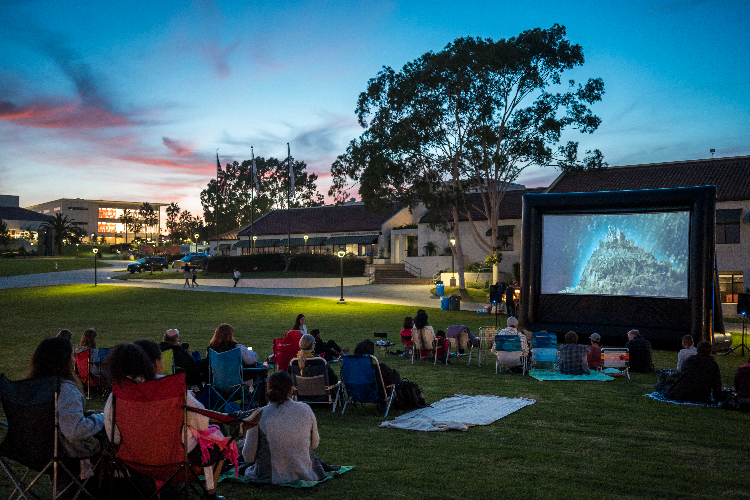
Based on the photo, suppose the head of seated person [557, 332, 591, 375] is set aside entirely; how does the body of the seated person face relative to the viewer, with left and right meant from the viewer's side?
facing away from the viewer

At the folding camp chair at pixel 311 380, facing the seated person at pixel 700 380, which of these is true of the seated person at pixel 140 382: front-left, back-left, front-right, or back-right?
back-right

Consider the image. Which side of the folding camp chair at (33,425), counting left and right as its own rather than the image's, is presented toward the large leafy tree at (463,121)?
front

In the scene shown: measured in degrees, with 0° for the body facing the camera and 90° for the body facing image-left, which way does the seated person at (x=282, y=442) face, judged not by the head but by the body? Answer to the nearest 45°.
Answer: approximately 180°

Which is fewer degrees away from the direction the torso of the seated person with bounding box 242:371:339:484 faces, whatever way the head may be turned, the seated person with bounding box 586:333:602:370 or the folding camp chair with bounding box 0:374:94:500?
the seated person

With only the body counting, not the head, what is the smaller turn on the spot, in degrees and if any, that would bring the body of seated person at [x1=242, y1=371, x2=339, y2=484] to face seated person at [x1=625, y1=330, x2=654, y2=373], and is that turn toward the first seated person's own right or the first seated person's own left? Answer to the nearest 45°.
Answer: approximately 45° to the first seated person's own right

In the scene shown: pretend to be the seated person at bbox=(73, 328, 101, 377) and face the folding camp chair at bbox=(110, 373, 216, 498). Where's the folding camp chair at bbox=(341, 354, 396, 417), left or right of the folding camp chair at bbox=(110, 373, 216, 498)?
left

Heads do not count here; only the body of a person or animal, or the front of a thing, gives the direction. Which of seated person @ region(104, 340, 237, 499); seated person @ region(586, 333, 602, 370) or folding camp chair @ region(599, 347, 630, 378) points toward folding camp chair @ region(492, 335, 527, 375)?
seated person @ region(104, 340, 237, 499)

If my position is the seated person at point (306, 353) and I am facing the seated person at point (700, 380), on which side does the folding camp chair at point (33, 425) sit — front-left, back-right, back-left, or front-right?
back-right

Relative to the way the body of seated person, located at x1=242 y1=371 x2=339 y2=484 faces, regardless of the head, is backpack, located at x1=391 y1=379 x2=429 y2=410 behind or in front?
in front

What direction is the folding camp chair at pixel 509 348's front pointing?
away from the camera

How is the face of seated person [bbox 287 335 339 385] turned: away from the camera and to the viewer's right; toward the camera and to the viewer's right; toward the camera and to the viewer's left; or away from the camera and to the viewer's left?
away from the camera and to the viewer's right
